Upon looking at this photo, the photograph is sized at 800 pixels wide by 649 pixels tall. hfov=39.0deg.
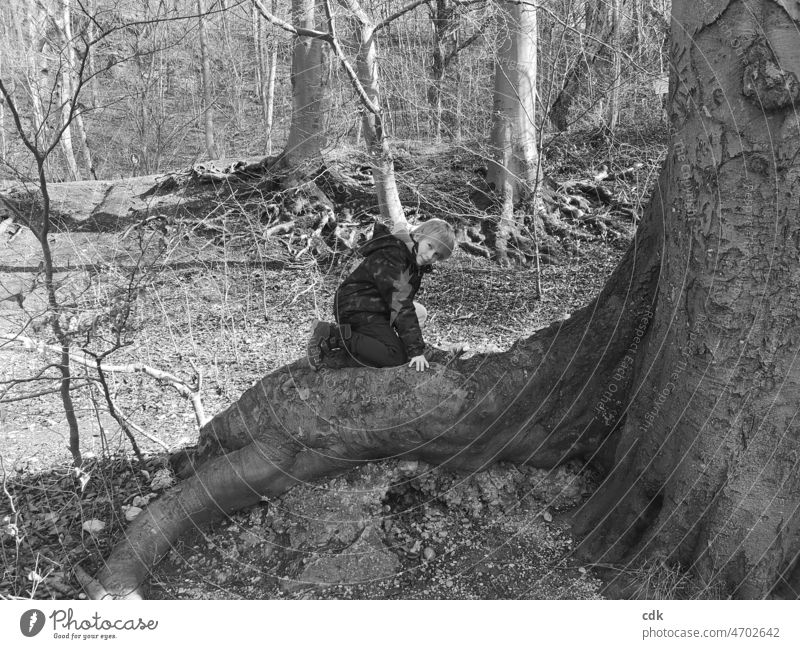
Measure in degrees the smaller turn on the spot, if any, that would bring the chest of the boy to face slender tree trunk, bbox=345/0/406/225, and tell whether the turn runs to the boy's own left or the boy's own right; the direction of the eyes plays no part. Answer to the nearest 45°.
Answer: approximately 90° to the boy's own left

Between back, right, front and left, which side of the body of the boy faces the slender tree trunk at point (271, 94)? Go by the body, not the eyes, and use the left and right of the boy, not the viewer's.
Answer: left

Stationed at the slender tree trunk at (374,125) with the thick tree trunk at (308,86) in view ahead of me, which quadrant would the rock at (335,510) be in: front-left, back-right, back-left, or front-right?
back-left

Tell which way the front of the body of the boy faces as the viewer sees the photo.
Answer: to the viewer's right

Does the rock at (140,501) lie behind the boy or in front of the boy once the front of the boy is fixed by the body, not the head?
behind

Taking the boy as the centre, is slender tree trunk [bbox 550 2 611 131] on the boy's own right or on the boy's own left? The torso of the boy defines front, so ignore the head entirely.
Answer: on the boy's own left

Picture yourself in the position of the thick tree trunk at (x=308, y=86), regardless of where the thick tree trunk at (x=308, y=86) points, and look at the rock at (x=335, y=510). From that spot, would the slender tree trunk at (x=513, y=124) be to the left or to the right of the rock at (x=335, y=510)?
left

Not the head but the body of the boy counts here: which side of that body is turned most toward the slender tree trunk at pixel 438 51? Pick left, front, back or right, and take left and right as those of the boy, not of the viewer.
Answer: left

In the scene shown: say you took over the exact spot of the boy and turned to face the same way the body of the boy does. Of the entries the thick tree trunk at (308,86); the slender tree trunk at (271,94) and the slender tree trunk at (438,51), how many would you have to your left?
3

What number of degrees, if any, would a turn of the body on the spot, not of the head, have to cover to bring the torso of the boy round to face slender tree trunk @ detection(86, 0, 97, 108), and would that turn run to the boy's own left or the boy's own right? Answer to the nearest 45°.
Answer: approximately 135° to the boy's own left
